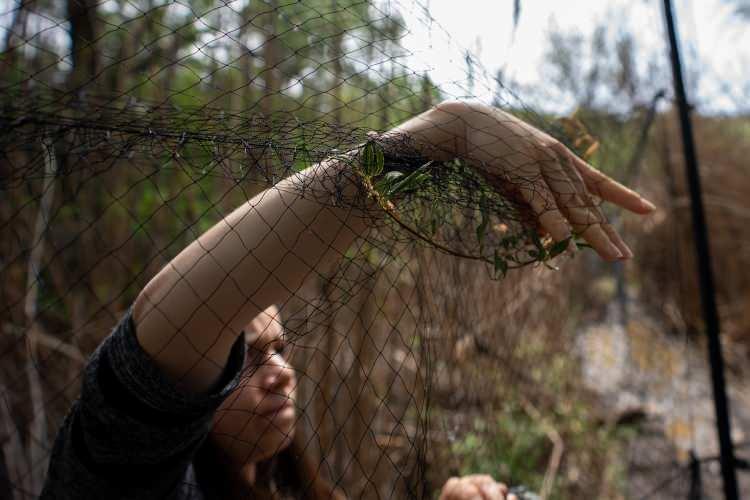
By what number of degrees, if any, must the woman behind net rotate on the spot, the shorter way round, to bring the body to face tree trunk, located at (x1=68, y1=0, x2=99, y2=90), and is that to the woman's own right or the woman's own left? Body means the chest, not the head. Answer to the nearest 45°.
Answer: approximately 180°

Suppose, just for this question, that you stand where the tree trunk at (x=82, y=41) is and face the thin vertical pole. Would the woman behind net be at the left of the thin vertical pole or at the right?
right

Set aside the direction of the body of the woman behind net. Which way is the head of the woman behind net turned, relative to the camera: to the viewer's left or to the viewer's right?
to the viewer's right

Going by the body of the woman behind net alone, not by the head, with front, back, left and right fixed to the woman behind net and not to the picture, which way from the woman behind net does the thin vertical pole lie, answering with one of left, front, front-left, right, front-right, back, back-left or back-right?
left

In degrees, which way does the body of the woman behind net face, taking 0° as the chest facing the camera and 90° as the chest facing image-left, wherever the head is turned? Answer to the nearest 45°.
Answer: approximately 315°
